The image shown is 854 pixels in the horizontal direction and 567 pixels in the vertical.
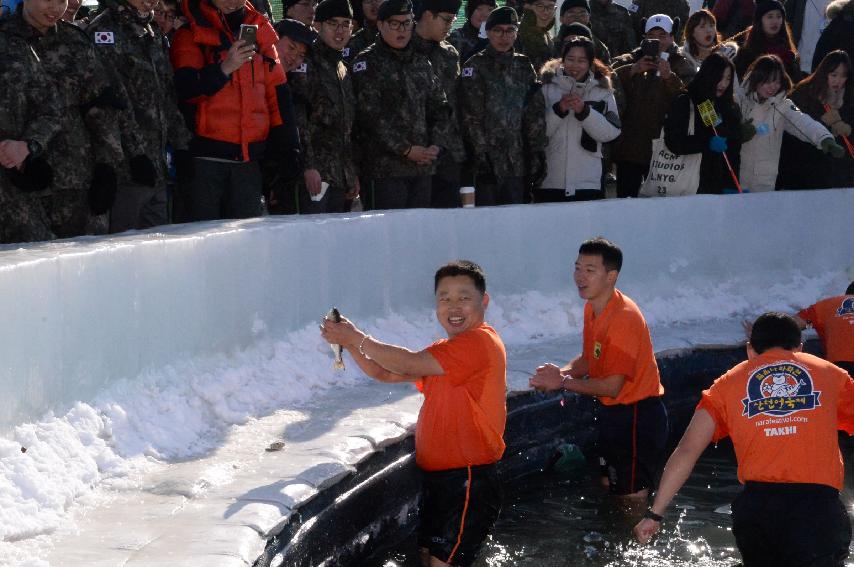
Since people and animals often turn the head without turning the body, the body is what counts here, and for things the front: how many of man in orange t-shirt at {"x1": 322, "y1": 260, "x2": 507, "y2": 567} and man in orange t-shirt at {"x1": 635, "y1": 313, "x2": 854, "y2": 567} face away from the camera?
1

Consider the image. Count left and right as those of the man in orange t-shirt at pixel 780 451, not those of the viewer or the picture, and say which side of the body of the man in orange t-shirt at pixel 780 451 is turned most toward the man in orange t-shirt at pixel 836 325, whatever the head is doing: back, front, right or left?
front

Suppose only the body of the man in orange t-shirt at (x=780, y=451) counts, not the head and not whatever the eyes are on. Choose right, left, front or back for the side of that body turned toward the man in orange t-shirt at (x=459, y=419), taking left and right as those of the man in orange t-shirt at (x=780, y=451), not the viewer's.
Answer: left

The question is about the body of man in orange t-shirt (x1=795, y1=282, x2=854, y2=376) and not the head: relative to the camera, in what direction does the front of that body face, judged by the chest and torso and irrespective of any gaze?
away from the camera

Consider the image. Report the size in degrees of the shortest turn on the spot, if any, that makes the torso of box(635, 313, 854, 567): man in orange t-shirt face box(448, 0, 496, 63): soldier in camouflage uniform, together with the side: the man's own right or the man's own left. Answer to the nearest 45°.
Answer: approximately 45° to the man's own left

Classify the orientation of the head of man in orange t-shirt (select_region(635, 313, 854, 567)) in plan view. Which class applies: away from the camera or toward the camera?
away from the camera

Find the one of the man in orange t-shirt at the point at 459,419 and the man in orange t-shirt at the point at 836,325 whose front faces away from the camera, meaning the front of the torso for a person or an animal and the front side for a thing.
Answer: the man in orange t-shirt at the point at 836,325

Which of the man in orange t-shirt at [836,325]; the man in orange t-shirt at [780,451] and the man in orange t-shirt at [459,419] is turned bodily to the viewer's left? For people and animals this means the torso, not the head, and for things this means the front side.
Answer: the man in orange t-shirt at [459,419]

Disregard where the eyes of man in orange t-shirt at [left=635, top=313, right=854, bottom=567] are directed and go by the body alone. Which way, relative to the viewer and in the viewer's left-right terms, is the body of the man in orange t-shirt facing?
facing away from the viewer
